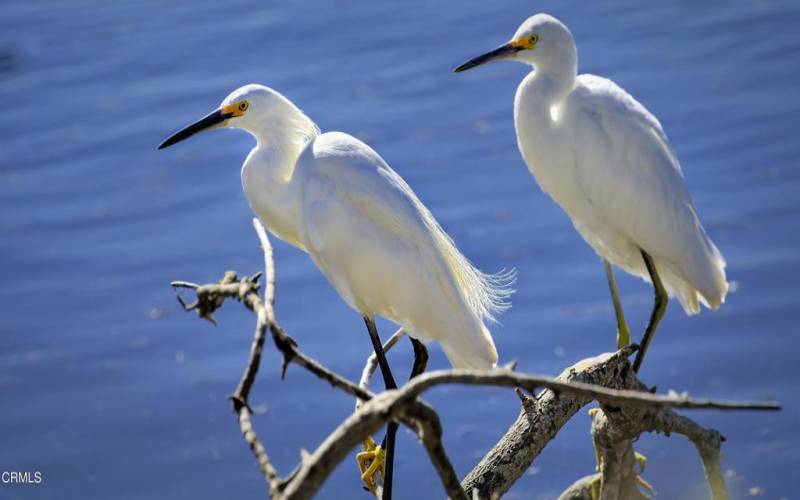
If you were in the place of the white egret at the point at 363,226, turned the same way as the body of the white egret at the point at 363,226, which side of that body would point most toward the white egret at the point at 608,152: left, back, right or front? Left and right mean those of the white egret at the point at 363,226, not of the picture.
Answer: back

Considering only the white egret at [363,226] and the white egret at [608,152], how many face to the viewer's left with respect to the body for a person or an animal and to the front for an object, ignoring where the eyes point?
2

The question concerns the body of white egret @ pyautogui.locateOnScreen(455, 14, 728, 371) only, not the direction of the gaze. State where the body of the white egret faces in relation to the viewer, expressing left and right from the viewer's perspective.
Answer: facing to the left of the viewer

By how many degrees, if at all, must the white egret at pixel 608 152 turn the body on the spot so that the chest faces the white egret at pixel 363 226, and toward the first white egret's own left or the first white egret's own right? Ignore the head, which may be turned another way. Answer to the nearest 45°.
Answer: approximately 45° to the first white egret's own left

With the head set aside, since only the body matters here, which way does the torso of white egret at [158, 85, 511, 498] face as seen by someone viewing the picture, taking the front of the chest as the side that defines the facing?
to the viewer's left
